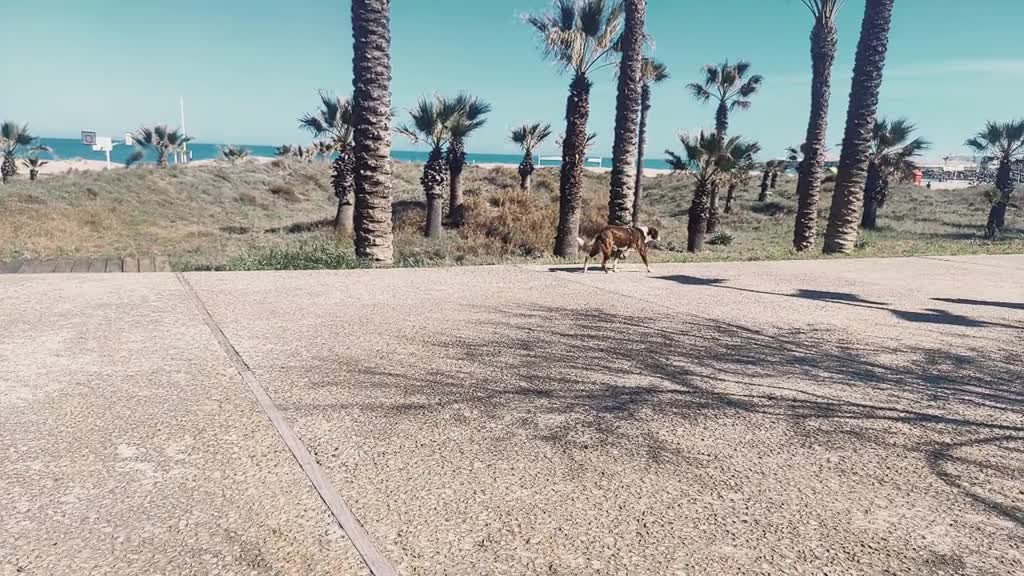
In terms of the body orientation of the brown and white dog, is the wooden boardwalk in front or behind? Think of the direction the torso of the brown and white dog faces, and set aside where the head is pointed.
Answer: behind

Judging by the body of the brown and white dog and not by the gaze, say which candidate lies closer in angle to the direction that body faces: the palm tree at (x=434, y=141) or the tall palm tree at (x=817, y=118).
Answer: the tall palm tree

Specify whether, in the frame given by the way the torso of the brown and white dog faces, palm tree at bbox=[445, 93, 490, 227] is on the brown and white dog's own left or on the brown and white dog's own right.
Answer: on the brown and white dog's own left

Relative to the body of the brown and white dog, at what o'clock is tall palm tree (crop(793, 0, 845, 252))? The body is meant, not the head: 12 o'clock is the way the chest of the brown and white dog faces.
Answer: The tall palm tree is roughly at 10 o'clock from the brown and white dog.

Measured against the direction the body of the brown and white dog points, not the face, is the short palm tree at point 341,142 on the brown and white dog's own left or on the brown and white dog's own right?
on the brown and white dog's own left

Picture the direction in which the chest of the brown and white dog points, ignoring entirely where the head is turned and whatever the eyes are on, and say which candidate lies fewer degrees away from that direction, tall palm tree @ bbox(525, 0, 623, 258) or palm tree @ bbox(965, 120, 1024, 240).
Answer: the palm tree

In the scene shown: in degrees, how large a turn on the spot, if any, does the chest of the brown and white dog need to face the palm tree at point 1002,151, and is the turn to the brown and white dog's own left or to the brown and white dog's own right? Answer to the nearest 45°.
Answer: approximately 45° to the brown and white dog's own left

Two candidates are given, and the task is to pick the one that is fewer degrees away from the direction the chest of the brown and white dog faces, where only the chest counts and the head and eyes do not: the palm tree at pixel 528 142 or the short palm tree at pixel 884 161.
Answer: the short palm tree

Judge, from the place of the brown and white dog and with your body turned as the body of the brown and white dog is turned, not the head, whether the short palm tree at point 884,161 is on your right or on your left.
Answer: on your left

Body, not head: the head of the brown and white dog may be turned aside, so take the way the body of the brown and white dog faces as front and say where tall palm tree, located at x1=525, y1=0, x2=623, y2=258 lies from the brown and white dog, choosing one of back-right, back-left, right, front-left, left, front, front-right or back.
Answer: left

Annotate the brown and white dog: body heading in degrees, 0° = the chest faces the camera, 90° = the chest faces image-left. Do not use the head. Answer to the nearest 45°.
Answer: approximately 270°

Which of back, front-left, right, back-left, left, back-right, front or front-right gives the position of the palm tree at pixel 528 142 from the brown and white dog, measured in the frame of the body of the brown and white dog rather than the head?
left

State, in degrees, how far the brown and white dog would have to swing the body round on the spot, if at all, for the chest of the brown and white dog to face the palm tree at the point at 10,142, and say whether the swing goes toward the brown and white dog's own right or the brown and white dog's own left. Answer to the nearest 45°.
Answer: approximately 135° to the brown and white dog's own left

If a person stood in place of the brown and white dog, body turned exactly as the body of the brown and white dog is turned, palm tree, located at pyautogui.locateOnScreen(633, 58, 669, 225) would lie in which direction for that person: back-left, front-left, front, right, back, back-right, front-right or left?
left
